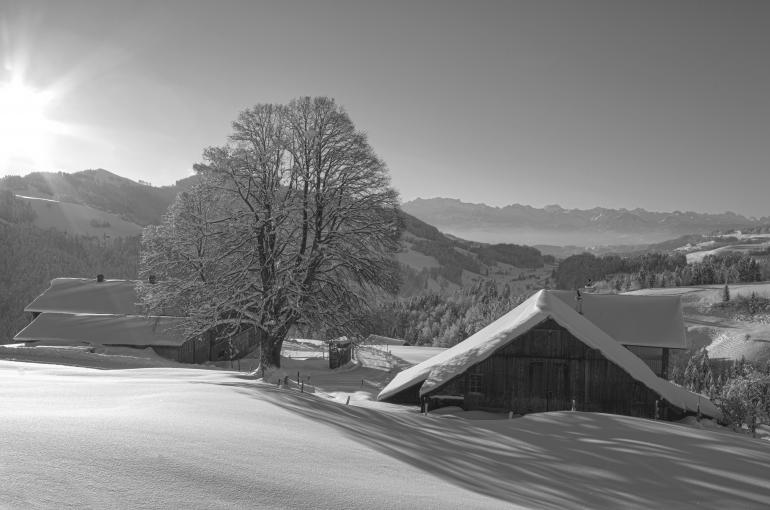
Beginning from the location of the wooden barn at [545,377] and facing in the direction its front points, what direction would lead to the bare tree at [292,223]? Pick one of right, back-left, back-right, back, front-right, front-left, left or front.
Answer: right

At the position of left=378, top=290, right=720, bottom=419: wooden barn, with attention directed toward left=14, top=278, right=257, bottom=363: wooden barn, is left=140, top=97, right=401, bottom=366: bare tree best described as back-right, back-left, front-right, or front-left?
front-left

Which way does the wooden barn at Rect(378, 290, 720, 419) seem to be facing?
toward the camera
